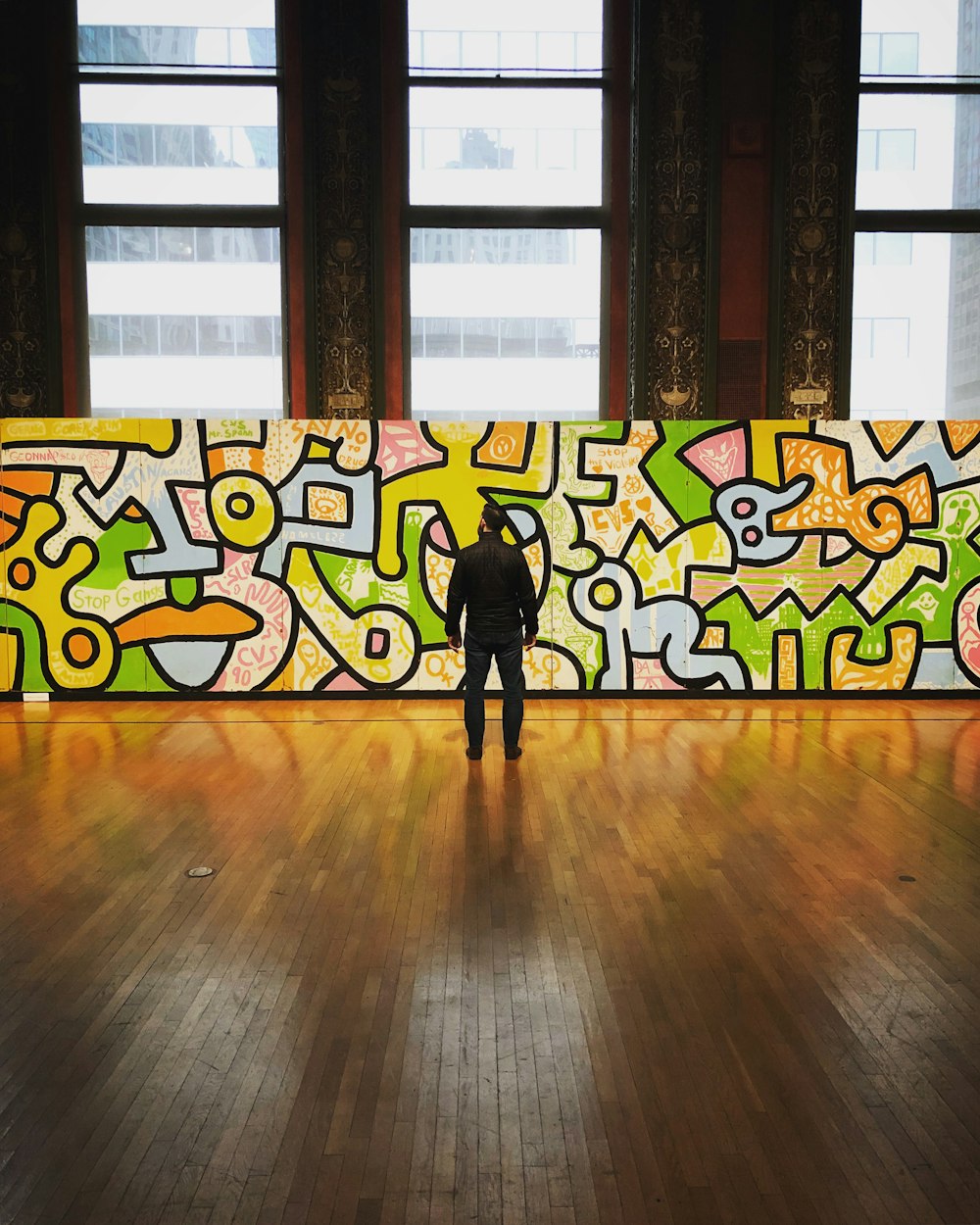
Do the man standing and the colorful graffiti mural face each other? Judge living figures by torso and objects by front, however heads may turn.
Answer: yes

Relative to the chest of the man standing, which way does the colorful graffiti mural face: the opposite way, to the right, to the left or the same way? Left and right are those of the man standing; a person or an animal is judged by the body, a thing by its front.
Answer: the opposite way

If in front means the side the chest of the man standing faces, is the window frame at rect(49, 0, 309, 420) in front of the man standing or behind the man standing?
in front

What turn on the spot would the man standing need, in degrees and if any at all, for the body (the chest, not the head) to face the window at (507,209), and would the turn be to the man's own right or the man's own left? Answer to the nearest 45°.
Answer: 0° — they already face it

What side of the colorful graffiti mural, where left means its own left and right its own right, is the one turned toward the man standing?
front

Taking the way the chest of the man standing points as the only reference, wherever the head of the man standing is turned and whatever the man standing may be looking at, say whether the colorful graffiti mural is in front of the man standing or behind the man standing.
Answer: in front

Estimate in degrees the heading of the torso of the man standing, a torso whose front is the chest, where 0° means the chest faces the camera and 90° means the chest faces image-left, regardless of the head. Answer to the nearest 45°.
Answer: approximately 180°

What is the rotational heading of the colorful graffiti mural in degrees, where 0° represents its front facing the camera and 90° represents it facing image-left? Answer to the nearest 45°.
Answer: approximately 0°

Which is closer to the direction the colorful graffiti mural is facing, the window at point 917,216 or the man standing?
the man standing
